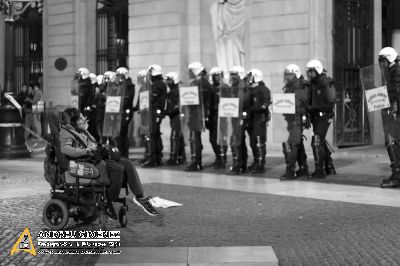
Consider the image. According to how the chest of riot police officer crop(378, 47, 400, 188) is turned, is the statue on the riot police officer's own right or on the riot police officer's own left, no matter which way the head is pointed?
on the riot police officer's own right

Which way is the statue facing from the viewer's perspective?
toward the camera

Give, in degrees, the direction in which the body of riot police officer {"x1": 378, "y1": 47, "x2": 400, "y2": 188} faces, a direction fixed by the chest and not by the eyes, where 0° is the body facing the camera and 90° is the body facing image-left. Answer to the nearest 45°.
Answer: approximately 90°

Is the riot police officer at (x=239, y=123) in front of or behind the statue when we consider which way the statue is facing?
in front

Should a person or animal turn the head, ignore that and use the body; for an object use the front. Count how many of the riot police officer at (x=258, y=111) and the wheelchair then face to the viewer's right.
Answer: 1

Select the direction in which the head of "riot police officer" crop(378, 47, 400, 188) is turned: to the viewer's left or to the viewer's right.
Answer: to the viewer's left

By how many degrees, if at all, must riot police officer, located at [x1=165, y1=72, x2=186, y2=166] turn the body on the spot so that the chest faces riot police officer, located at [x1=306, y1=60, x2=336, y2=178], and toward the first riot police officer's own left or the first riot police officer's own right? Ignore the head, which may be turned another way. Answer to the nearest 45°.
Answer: approximately 90° to the first riot police officer's own left

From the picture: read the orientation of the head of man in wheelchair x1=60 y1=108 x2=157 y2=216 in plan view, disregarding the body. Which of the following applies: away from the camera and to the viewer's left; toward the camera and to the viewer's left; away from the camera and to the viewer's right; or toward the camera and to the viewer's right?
toward the camera and to the viewer's right

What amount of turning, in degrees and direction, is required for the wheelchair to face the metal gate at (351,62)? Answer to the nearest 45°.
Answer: approximately 45° to its left

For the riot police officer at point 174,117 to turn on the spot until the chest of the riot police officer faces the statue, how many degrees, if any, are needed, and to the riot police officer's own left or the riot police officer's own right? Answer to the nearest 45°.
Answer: approximately 135° to the riot police officer's own right

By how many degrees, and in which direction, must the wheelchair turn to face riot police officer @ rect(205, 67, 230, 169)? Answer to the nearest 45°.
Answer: approximately 90° to its left

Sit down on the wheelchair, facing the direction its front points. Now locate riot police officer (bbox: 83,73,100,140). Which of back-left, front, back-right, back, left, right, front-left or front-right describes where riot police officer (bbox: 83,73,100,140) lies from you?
left

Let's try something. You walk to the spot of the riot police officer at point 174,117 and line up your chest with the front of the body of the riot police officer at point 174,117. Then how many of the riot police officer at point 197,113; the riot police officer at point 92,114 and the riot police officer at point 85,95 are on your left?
1

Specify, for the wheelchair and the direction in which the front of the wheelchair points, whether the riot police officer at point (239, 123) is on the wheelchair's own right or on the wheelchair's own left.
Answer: on the wheelchair's own left

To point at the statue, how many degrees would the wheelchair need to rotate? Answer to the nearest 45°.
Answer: approximately 90° to its left

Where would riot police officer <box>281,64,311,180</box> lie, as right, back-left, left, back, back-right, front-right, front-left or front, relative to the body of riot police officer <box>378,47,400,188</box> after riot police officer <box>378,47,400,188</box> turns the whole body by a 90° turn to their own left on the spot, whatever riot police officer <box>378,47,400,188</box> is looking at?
back-right
